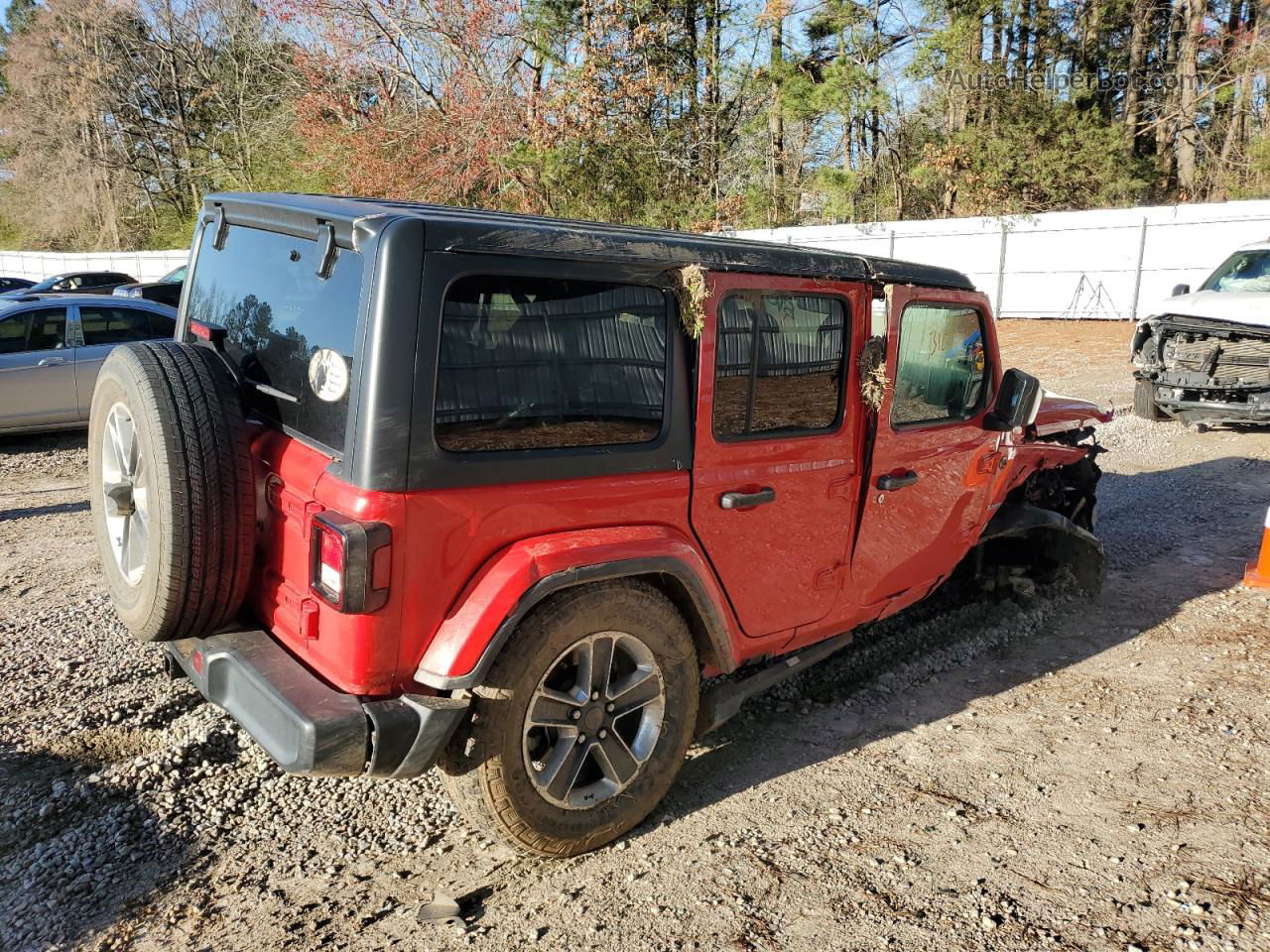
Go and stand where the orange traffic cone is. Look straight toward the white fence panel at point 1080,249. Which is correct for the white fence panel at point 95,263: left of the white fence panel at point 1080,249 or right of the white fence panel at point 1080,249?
left

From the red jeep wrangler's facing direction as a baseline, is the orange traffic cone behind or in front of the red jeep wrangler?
in front

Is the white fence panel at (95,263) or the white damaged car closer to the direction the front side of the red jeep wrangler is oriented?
the white damaged car

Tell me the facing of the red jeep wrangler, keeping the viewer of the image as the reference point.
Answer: facing away from the viewer and to the right of the viewer

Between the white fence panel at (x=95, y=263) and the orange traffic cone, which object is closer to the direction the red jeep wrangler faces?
the orange traffic cone

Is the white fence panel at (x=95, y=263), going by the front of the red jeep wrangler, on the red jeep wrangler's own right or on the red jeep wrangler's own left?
on the red jeep wrangler's own left

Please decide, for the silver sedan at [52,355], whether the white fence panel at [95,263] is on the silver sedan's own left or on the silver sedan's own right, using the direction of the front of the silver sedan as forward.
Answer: on the silver sedan's own right

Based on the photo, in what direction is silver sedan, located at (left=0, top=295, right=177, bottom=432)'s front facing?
to the viewer's left
